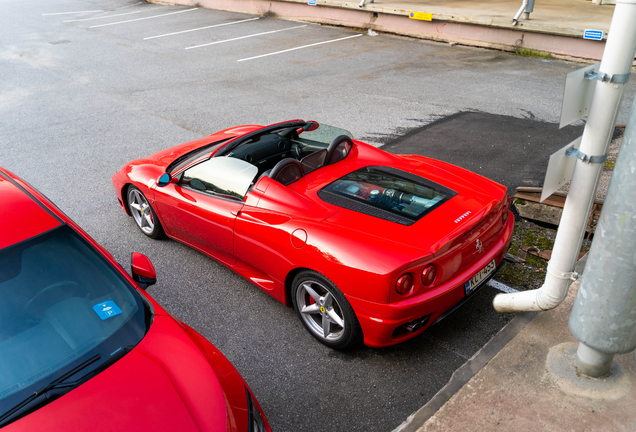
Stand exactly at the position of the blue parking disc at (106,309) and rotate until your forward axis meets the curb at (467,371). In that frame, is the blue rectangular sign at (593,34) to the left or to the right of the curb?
left

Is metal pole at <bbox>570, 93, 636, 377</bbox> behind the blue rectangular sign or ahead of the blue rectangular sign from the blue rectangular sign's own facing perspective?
ahead

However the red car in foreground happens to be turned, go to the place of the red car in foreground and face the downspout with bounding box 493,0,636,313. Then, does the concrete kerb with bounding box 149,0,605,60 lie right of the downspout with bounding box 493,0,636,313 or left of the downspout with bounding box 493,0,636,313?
left

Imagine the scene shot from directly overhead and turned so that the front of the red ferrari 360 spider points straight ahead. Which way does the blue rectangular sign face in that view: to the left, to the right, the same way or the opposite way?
to the left

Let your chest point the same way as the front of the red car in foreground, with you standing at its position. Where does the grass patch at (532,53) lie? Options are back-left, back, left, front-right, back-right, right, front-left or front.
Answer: left

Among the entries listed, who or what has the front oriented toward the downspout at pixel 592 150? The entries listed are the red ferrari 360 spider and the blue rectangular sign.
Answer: the blue rectangular sign

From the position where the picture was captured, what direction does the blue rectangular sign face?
facing the viewer

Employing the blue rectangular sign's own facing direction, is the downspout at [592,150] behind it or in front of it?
in front

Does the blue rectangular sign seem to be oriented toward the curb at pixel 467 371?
yes

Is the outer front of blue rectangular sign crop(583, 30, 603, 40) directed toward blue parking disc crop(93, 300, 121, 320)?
yes

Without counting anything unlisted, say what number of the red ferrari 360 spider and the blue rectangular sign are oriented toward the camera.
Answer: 1

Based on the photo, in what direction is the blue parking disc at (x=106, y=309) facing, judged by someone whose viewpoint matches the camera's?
facing the viewer and to the right of the viewer

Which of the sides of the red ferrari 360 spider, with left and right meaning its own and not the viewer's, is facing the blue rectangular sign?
right

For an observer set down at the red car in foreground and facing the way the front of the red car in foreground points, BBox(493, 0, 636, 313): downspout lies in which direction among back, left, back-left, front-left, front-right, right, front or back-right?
front-left
